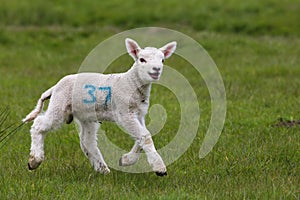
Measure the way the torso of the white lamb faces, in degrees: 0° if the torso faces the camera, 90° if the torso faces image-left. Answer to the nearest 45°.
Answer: approximately 270°
